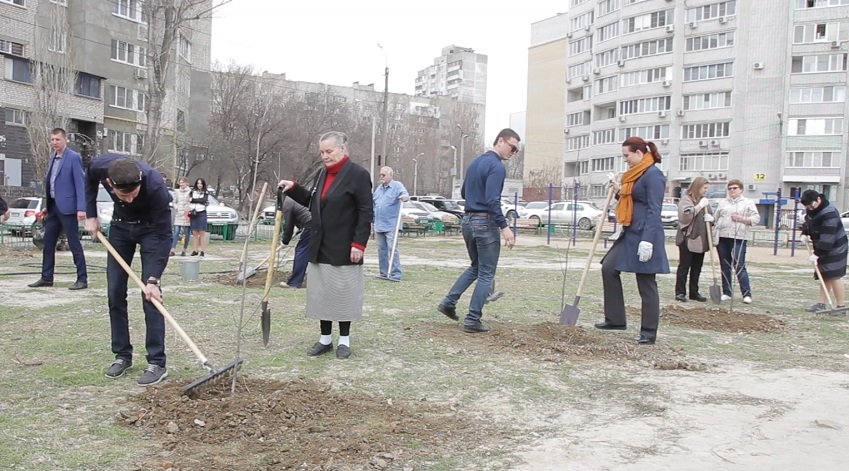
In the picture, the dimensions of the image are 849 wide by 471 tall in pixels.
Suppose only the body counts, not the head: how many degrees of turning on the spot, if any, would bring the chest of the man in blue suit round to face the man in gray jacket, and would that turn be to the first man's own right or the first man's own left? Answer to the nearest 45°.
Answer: approximately 135° to the first man's own left

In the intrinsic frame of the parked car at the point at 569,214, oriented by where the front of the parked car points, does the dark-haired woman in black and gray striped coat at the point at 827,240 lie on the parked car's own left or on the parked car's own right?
on the parked car's own left

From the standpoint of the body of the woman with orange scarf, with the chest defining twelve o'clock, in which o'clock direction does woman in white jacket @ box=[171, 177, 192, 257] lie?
The woman in white jacket is roughly at 1 o'clock from the woman with orange scarf.

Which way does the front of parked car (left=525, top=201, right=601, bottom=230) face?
to the viewer's left

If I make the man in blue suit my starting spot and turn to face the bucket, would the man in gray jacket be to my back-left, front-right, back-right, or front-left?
front-right

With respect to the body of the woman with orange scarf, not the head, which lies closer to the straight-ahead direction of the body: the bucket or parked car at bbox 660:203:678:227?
the bucket

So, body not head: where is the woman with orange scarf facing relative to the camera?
to the viewer's left

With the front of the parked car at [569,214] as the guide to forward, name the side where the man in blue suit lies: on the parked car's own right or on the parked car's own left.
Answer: on the parked car's own left

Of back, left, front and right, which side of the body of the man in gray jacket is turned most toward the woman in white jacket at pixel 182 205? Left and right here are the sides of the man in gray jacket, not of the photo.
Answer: right

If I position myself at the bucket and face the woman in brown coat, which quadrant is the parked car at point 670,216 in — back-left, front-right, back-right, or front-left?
front-left

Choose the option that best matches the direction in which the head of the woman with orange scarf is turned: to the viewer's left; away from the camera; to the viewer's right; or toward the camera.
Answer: to the viewer's left

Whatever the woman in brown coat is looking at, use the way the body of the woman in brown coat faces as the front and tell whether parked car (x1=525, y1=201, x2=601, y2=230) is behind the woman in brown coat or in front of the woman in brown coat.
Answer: behind

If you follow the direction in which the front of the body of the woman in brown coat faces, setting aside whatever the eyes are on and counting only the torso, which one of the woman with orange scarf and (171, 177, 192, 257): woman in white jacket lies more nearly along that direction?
the woman with orange scarf

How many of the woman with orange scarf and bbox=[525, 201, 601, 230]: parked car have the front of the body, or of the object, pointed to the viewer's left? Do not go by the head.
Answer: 2

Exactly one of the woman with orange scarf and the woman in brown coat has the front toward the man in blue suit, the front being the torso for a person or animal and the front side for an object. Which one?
the woman with orange scarf
